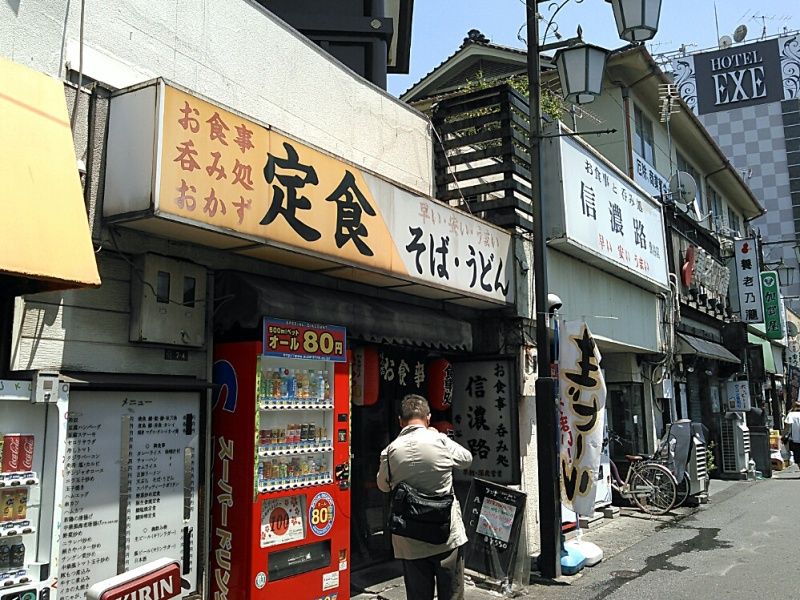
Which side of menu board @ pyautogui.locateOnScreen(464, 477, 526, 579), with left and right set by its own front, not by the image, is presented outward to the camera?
front

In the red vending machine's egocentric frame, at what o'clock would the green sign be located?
The green sign is roughly at 9 o'clock from the red vending machine.

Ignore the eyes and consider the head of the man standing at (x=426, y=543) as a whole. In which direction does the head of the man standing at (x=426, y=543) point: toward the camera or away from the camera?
away from the camera

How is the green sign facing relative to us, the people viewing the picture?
facing the viewer

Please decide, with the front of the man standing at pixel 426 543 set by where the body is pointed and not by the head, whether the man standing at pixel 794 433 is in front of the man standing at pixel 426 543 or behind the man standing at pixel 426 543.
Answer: in front

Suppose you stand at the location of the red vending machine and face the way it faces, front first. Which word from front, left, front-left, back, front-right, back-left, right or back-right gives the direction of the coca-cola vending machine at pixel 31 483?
right

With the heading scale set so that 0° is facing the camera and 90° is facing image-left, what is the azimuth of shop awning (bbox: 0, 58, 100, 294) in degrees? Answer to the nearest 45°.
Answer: approximately 315°

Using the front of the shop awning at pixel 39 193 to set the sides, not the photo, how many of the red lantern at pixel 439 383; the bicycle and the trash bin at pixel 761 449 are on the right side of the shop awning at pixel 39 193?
0

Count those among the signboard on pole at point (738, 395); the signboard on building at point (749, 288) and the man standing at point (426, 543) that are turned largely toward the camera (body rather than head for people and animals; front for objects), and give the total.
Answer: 2

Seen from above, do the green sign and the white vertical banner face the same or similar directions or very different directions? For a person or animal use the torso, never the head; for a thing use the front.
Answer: same or similar directions

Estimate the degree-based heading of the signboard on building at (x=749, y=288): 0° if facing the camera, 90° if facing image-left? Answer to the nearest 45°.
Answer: approximately 0°

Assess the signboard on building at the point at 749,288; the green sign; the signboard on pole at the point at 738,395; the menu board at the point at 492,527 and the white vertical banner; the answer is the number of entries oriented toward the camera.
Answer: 5

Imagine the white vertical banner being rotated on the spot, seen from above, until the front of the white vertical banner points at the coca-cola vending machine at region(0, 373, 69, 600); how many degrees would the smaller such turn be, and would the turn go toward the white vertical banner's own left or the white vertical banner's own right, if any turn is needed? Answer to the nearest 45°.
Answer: approximately 45° to the white vertical banner's own right

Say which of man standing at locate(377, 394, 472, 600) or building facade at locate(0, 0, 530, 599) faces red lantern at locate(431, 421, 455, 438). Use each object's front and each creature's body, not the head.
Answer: the man standing

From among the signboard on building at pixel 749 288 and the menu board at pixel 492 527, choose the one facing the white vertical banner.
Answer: the signboard on building

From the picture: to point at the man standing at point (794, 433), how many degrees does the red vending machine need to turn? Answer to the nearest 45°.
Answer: approximately 90° to its left

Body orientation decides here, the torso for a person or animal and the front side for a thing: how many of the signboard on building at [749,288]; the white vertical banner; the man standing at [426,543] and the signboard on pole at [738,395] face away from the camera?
1

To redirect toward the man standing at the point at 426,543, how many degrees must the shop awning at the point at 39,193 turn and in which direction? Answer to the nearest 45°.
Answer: approximately 45° to its left

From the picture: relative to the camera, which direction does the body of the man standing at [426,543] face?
away from the camera

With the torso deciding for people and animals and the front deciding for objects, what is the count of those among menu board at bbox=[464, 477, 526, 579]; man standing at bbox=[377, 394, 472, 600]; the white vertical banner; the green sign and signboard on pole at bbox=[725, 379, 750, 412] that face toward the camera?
4
